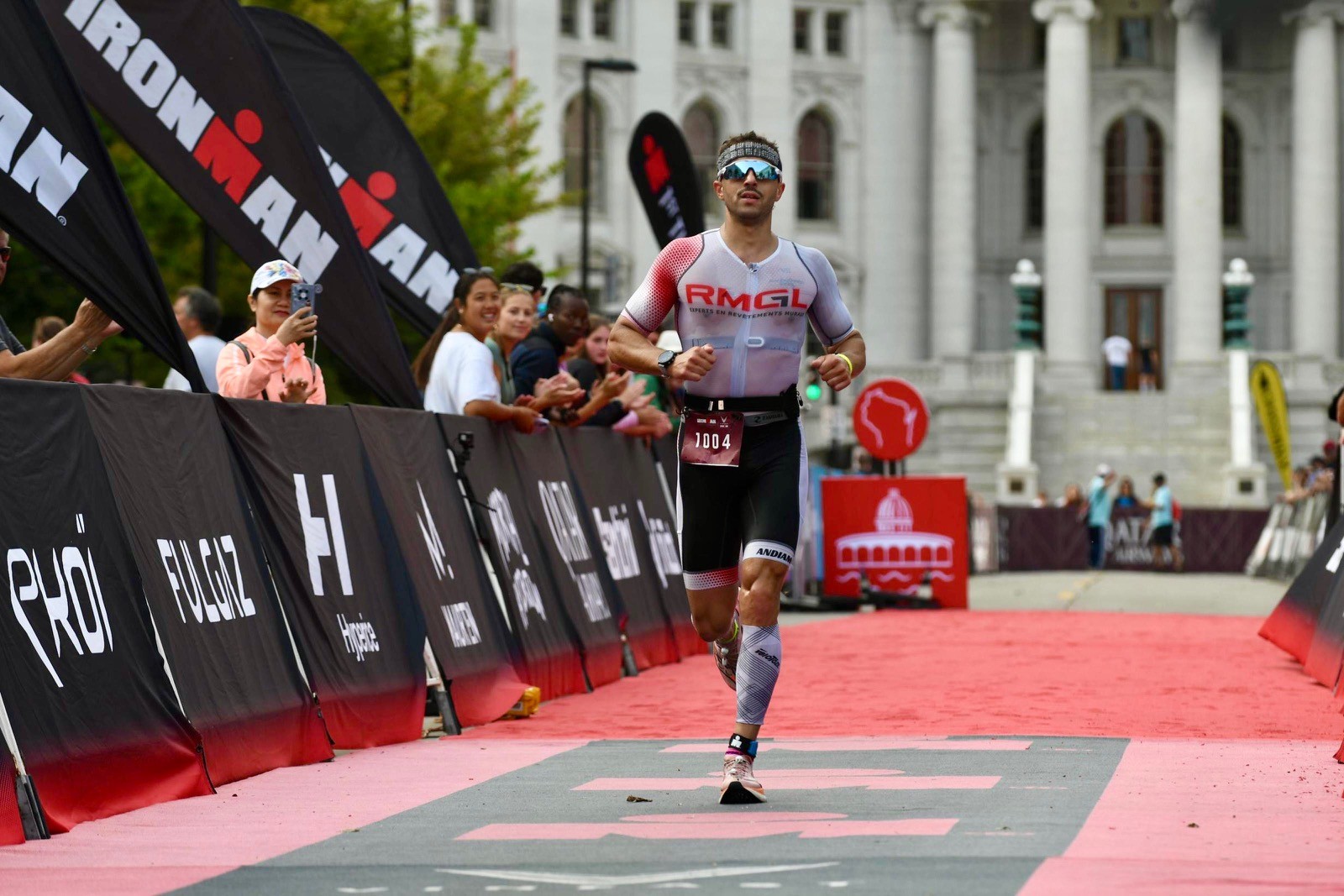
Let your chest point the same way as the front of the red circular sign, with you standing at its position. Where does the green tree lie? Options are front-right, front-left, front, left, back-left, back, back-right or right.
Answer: back-right

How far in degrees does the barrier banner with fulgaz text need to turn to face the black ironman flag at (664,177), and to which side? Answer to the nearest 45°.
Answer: approximately 135° to its left

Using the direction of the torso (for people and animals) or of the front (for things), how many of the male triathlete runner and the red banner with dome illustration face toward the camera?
2

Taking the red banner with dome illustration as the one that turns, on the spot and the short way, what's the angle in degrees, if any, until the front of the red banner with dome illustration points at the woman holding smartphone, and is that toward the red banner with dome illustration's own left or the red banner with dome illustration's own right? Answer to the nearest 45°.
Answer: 0° — it already faces them

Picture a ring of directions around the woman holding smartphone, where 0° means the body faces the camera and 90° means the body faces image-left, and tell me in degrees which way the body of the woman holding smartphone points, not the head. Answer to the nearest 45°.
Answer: approximately 315°

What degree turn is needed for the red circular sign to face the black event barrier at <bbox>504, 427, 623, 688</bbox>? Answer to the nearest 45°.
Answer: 0° — it already faces it

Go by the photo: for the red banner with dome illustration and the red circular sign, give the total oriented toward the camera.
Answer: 2

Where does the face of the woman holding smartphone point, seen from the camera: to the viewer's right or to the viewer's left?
to the viewer's right
